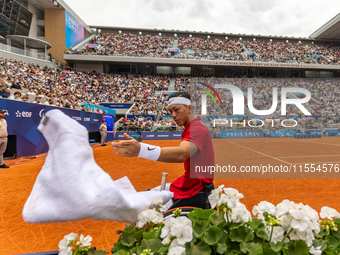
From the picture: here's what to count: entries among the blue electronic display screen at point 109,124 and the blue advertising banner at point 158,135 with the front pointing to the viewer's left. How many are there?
0

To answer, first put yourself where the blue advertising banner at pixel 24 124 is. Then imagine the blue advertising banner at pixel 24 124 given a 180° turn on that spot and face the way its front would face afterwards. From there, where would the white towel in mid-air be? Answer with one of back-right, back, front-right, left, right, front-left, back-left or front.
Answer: back-left

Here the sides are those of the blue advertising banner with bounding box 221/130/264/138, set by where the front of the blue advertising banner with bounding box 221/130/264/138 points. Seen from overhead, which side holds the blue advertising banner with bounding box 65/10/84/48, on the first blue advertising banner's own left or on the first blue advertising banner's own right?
on the first blue advertising banner's own right

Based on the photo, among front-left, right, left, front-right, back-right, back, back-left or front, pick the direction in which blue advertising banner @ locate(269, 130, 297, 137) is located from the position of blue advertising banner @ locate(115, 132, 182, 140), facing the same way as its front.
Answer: left

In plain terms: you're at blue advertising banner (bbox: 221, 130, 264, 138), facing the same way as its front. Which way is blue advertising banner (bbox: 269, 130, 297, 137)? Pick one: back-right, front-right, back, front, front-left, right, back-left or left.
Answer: back-left

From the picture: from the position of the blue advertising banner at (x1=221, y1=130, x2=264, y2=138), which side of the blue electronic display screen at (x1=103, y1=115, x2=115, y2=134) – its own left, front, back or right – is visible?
left

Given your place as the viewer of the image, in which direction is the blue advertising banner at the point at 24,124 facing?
facing the viewer and to the right of the viewer

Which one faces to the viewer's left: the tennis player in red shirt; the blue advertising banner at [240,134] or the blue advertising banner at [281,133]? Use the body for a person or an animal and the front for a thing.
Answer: the tennis player in red shirt

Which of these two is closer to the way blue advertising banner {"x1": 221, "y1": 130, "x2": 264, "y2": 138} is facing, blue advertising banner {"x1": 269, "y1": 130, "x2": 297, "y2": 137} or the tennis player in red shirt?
the tennis player in red shirt

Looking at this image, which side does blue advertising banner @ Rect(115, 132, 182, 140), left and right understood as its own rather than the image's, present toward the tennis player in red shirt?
front

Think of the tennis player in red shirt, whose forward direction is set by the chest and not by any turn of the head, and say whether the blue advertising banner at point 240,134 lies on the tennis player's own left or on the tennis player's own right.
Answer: on the tennis player's own right
